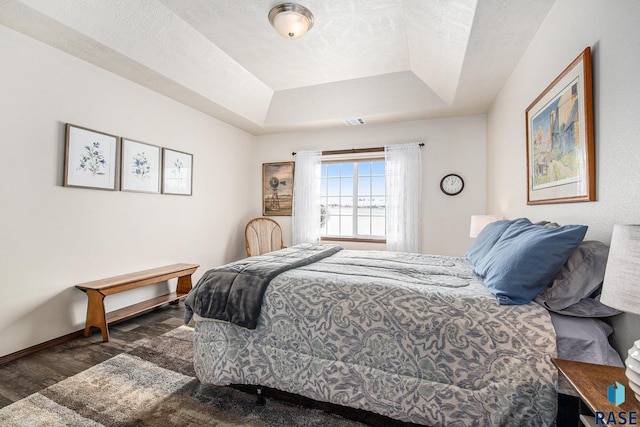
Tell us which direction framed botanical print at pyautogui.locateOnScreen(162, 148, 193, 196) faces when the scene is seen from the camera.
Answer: facing the viewer and to the right of the viewer

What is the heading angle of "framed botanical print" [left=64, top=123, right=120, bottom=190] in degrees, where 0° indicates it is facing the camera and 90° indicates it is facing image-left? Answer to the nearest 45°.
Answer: approximately 315°

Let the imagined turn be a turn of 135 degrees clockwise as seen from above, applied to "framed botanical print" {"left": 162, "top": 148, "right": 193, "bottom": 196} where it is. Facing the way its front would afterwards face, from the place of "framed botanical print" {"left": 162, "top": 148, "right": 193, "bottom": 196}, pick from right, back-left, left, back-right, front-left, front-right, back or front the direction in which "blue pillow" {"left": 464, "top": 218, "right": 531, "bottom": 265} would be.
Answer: back-left

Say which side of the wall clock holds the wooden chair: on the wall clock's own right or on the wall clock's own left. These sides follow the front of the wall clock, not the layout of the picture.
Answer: on the wall clock's own right

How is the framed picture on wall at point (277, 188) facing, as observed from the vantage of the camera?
facing the viewer

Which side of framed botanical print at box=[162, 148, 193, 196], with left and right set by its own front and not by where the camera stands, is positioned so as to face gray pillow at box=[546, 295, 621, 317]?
front

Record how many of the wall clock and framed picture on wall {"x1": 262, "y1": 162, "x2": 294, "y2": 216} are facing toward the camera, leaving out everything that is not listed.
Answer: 2

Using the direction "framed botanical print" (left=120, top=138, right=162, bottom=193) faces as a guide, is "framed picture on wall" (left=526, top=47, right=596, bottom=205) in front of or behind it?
in front

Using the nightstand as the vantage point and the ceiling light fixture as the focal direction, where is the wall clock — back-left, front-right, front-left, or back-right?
front-right

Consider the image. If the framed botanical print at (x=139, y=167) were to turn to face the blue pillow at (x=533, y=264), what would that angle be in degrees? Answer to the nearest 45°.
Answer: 0° — it already faces it

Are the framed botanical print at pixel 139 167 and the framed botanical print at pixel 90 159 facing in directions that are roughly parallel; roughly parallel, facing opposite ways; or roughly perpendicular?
roughly parallel

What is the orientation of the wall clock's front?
toward the camera

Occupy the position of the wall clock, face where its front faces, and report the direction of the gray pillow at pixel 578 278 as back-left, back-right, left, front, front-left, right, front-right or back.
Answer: front

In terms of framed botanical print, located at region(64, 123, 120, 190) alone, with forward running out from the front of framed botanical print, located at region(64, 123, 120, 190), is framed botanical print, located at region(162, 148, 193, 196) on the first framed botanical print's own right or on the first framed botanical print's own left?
on the first framed botanical print's own left

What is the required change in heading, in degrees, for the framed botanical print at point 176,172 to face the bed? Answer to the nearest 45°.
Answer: approximately 45° to its right

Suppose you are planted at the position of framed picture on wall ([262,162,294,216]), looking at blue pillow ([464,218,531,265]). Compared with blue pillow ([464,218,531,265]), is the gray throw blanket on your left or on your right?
right

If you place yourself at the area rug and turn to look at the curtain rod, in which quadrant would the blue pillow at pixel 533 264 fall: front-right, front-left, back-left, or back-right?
front-right
